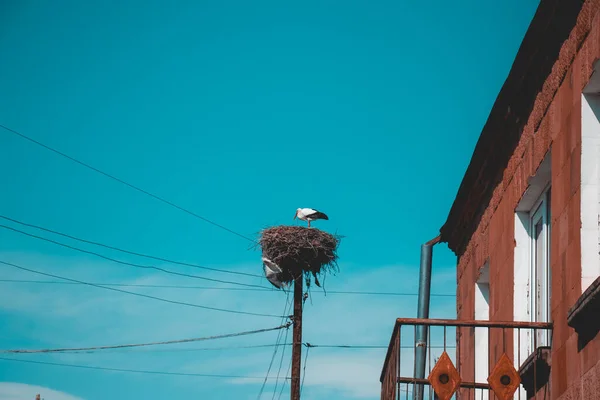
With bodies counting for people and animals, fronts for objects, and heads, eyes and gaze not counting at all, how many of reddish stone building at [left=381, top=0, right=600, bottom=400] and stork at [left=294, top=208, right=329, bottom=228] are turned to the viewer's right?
0

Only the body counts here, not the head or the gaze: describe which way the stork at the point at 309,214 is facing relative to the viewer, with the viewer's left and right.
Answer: facing to the left of the viewer

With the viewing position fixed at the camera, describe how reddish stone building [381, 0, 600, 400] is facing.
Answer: facing the viewer and to the left of the viewer

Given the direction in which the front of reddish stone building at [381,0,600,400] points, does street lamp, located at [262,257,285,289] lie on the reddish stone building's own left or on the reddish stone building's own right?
on the reddish stone building's own right
